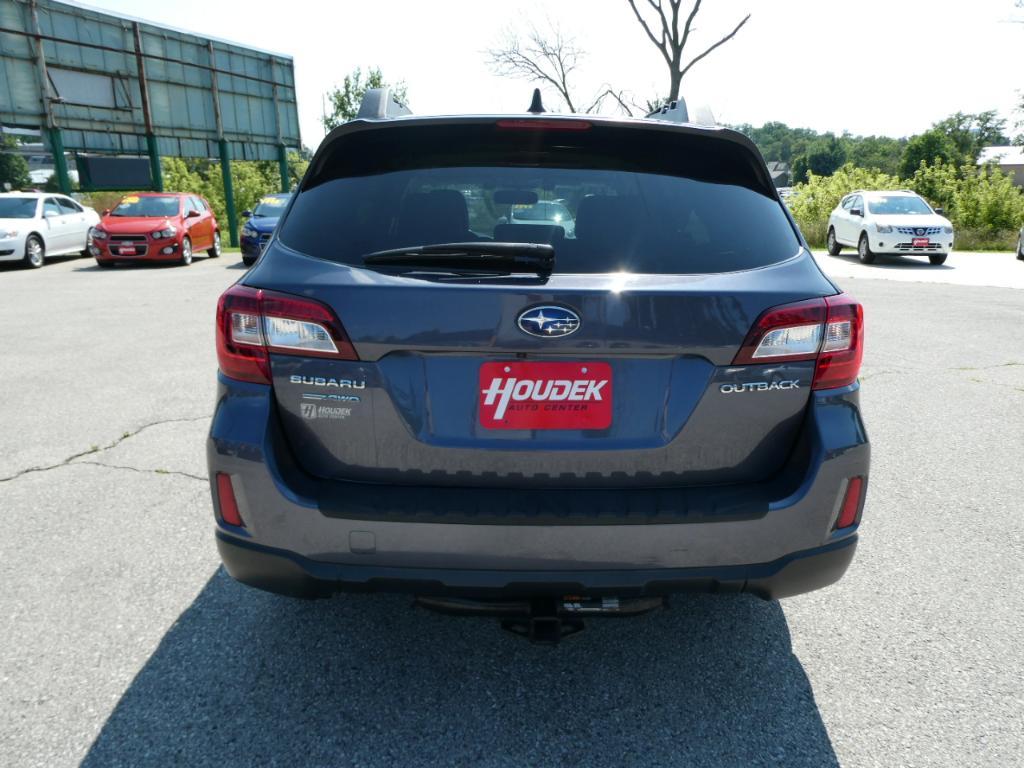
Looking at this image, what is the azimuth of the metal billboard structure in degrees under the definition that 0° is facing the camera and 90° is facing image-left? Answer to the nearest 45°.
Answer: approximately 135°

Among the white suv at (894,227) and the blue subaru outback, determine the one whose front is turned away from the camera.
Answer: the blue subaru outback

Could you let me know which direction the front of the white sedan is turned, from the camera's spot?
facing the viewer and to the left of the viewer

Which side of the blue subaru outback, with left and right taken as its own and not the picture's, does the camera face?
back

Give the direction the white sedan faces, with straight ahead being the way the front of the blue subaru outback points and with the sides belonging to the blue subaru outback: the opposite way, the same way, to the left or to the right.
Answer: the opposite way

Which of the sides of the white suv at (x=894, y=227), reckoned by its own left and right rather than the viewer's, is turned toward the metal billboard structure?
right

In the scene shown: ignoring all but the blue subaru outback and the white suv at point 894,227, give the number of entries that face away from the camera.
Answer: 1

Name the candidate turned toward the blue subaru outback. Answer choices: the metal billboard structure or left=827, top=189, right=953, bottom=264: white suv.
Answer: the white suv

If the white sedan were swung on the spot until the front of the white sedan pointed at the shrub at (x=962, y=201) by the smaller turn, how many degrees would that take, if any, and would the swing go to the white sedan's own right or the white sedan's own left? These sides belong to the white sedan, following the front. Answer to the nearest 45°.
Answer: approximately 135° to the white sedan's own left

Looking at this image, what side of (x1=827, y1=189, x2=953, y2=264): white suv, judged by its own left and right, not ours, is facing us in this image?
front

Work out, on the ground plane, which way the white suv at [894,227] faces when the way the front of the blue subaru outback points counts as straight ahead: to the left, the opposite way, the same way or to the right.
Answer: the opposite way

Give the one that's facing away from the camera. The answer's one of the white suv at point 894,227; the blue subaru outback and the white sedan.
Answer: the blue subaru outback

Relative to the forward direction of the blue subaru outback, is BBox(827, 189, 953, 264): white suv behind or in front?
in front

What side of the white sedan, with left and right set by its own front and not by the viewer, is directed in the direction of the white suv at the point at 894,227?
left

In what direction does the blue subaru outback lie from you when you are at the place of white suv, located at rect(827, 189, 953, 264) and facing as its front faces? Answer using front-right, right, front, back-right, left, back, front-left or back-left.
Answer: front

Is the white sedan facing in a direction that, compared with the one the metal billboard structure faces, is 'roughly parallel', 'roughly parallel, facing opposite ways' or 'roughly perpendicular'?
roughly perpendicular

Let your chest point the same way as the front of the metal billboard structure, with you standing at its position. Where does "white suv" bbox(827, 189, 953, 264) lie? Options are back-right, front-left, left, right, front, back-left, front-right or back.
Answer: back

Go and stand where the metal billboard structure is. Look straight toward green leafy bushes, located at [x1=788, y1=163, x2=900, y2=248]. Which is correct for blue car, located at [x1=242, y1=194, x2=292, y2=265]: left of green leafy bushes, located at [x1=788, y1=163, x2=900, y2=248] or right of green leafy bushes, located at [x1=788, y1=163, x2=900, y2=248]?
right
